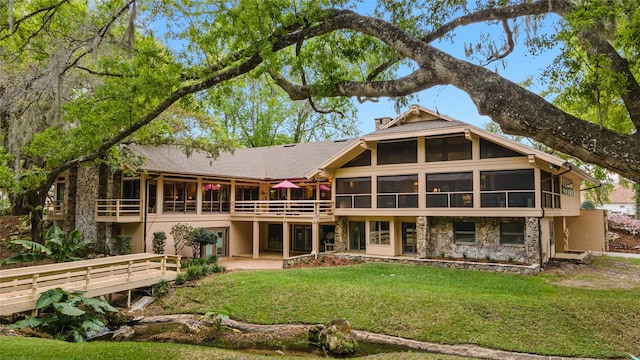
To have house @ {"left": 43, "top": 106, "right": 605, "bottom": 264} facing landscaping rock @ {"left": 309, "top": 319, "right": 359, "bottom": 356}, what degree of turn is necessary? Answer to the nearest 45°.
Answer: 0° — it already faces it

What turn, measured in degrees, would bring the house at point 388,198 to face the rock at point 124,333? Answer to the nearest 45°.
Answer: approximately 45° to its right

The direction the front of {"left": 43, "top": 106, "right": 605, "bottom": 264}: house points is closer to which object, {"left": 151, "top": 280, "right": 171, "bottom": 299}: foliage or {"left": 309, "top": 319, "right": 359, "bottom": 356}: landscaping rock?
the landscaping rock

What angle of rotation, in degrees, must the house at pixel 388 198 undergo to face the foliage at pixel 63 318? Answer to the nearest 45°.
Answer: approximately 45° to its right

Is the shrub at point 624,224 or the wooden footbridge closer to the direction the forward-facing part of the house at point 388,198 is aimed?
the wooden footbridge

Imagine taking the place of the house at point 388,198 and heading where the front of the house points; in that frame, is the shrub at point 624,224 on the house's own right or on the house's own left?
on the house's own left

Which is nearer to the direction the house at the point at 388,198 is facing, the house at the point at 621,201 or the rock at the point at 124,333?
the rock

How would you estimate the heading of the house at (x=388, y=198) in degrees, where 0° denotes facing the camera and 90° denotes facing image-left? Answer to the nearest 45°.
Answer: approximately 0°
